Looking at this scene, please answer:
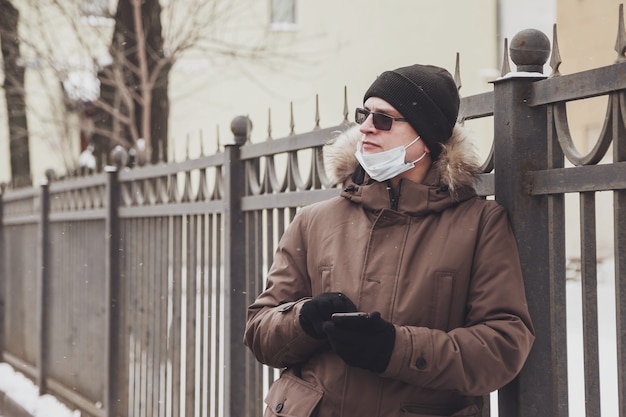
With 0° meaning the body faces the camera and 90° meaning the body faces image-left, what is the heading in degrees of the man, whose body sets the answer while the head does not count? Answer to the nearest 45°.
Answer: approximately 45°

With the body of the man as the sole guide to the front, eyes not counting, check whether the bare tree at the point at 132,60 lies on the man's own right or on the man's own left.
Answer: on the man's own right
